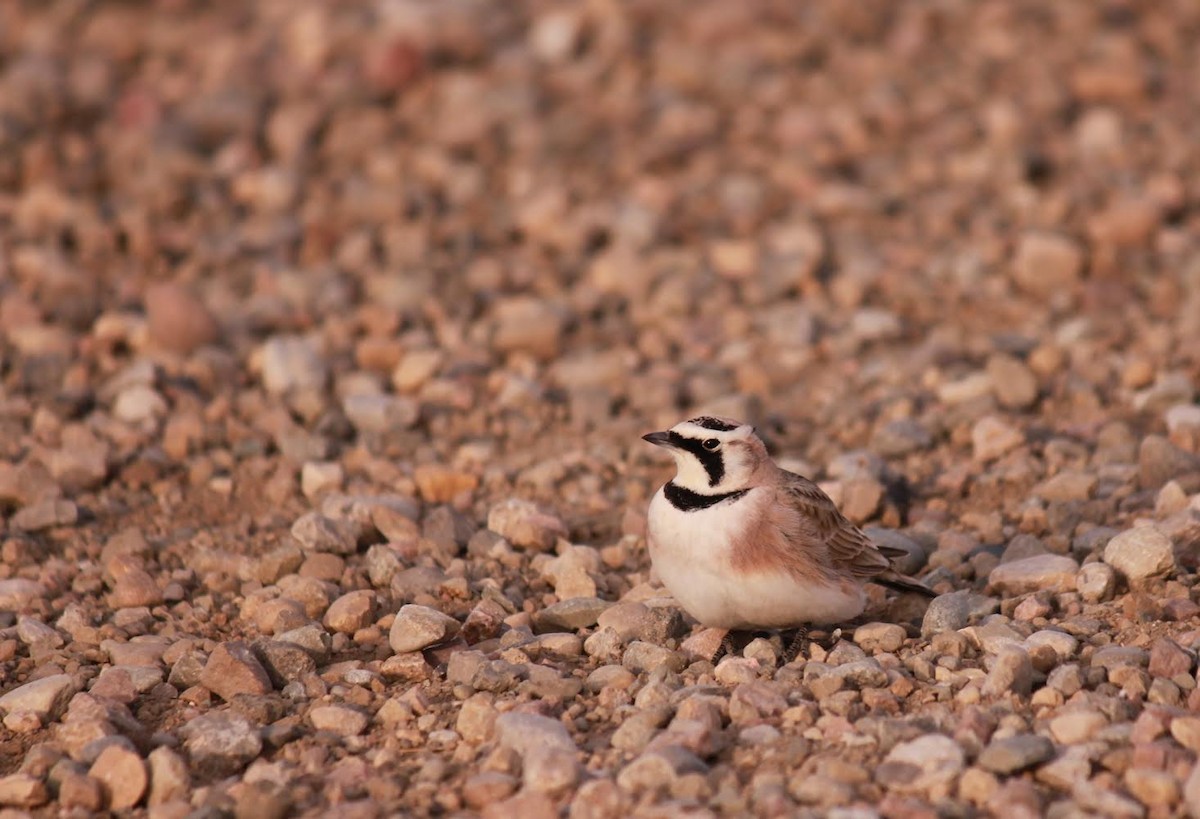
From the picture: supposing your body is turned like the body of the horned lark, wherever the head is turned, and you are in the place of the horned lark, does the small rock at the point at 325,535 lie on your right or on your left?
on your right

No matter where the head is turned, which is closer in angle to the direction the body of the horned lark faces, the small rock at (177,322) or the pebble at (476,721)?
the pebble

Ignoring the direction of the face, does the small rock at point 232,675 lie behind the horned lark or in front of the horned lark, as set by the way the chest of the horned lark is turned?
in front

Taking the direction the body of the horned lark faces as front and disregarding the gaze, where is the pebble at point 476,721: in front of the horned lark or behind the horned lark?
in front

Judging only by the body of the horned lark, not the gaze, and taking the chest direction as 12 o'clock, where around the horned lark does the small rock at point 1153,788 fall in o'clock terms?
The small rock is roughly at 9 o'clock from the horned lark.

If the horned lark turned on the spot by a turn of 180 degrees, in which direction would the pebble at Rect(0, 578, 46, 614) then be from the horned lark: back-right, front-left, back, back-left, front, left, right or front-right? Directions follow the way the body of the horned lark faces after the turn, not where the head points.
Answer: back-left

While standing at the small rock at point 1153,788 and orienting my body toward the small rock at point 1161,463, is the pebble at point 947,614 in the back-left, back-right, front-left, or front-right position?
front-left

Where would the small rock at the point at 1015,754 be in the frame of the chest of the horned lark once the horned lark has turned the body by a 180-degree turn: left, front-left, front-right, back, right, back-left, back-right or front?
right

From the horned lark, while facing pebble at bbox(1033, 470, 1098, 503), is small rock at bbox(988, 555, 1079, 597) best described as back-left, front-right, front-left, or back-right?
front-right

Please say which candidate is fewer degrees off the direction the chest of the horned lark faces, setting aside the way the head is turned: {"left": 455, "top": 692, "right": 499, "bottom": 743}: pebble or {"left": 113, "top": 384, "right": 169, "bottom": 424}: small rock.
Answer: the pebble

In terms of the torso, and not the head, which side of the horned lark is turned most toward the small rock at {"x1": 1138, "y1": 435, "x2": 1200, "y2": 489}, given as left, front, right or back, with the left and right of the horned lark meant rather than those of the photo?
back

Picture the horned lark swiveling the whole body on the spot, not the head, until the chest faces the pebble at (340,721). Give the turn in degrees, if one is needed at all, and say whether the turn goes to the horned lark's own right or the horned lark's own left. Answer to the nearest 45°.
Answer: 0° — it already faces it

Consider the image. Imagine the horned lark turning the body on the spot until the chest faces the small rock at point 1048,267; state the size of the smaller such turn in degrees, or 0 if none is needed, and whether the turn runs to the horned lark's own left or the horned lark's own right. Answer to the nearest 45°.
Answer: approximately 180°

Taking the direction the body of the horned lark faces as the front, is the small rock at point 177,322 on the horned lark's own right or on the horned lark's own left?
on the horned lark's own right

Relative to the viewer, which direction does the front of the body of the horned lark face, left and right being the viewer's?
facing the viewer and to the left of the viewer
